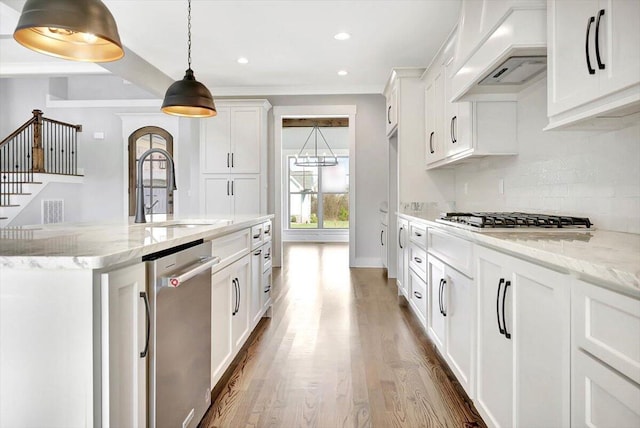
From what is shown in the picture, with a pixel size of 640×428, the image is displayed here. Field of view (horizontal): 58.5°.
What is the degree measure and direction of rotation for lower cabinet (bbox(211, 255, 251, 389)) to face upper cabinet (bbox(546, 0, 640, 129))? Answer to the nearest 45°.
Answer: approximately 45° to its right

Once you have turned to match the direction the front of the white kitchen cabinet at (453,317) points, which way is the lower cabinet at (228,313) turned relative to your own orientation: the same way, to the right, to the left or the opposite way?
the opposite way

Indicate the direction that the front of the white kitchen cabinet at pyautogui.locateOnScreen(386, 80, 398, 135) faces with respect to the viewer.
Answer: facing to the left of the viewer

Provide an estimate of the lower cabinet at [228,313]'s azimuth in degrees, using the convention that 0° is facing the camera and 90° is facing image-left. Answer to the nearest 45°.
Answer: approximately 270°

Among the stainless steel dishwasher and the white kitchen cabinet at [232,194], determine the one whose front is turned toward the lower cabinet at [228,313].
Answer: the white kitchen cabinet

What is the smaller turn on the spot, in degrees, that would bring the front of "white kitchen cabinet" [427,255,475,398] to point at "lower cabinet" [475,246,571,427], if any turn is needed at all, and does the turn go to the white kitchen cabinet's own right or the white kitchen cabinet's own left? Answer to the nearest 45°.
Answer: approximately 45° to the white kitchen cabinet's own left

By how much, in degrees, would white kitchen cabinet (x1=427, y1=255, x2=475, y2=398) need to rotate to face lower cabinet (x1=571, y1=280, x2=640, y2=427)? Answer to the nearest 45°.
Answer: approximately 45° to its left

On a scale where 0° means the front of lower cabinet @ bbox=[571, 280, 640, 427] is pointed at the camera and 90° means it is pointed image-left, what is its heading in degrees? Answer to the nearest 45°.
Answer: approximately 45°

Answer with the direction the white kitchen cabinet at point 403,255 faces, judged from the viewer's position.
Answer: facing to the left of the viewer

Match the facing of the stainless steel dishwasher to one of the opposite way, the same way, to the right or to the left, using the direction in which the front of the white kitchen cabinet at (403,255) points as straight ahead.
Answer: the opposite way

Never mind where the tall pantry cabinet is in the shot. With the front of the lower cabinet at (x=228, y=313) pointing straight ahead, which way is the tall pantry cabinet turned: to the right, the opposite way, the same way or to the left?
to the right

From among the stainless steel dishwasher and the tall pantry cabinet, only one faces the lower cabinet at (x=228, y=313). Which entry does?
the tall pantry cabinet
